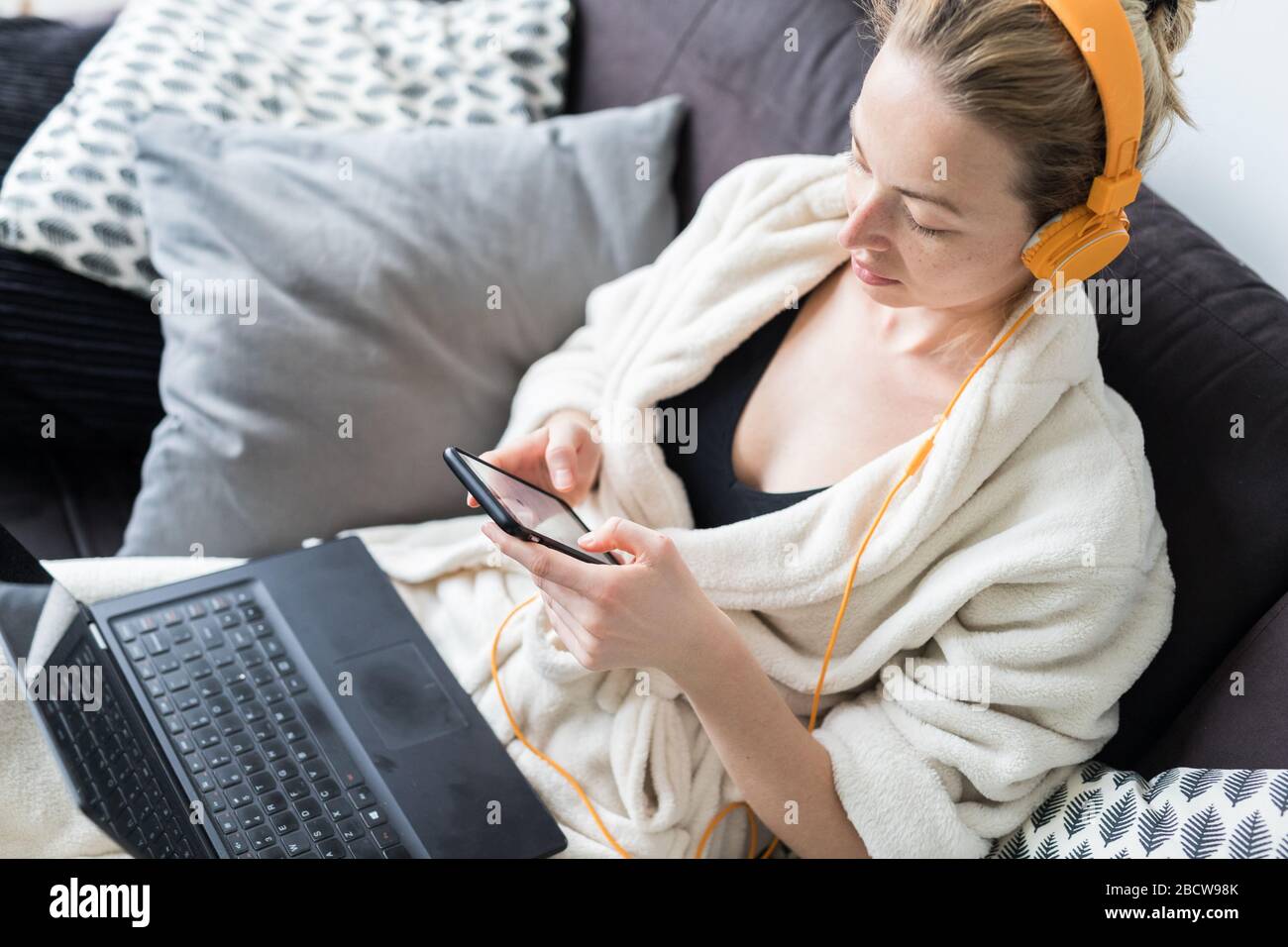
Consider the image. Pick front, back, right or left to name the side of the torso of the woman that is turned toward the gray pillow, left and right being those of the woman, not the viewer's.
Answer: right

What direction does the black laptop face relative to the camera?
to the viewer's right

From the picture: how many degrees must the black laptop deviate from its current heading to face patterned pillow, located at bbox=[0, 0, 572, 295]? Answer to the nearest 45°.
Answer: approximately 90° to its left

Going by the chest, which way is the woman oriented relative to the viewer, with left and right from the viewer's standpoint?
facing the viewer and to the left of the viewer

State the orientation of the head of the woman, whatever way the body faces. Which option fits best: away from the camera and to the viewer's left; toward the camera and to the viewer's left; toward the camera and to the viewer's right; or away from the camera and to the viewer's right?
toward the camera and to the viewer's left

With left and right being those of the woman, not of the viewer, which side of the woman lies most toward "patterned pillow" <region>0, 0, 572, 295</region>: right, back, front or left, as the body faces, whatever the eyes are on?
right
